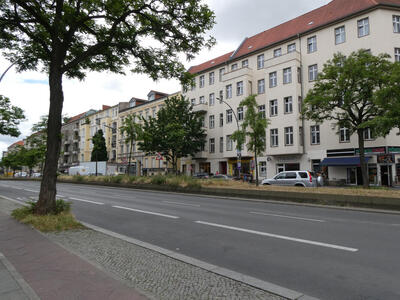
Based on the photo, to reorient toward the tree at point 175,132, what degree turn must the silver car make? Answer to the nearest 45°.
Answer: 0° — it already faces it

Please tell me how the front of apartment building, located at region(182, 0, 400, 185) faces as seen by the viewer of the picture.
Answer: facing the viewer and to the left of the viewer

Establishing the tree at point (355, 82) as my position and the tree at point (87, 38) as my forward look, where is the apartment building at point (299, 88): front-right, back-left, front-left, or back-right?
back-right

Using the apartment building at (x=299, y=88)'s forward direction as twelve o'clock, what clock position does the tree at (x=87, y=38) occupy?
The tree is roughly at 11 o'clock from the apartment building.

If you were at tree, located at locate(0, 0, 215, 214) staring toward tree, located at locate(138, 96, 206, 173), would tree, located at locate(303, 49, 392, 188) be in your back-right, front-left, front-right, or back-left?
front-right

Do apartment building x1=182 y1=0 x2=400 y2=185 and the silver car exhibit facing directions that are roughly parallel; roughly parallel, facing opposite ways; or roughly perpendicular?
roughly perpendicular

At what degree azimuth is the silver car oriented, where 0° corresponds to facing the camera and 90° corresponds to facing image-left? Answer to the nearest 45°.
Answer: approximately 135°

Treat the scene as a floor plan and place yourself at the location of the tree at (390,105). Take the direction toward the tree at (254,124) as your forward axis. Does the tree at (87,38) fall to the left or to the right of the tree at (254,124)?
left

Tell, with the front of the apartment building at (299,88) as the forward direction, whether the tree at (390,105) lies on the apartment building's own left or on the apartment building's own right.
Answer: on the apartment building's own left

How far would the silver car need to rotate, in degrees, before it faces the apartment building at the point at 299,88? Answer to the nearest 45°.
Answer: approximately 45° to its right
